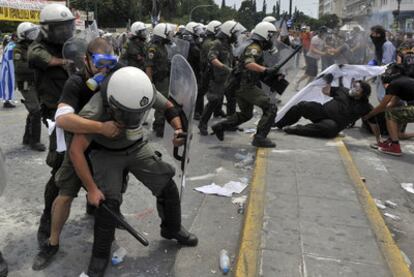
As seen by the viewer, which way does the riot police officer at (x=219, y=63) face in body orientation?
to the viewer's right

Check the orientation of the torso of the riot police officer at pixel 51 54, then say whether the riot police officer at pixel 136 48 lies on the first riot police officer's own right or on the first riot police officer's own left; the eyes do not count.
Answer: on the first riot police officer's own left

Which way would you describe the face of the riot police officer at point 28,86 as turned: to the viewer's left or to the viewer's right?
to the viewer's right

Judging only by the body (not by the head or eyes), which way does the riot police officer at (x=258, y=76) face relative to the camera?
to the viewer's right

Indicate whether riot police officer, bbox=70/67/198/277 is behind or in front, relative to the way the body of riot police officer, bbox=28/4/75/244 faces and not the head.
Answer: in front

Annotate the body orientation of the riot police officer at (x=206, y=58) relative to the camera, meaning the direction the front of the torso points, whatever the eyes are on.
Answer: to the viewer's right

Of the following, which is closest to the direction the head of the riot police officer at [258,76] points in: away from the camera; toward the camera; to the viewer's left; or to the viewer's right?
to the viewer's right
